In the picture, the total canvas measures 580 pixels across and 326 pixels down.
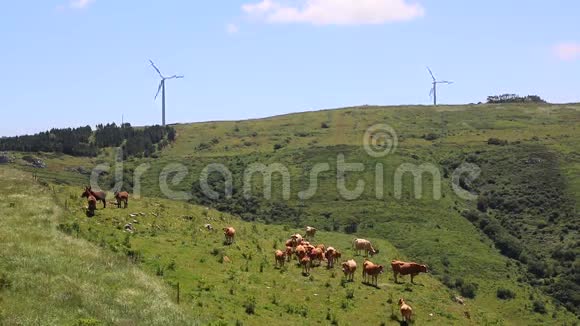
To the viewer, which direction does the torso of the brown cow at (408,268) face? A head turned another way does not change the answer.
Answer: to the viewer's right

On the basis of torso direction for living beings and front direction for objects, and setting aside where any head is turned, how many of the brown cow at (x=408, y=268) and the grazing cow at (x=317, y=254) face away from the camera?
0

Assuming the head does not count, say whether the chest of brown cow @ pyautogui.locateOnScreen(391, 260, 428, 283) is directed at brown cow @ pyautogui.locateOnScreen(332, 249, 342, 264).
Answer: no

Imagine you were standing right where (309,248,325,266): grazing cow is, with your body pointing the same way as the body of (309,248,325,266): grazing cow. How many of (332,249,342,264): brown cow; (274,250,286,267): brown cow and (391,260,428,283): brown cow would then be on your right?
1

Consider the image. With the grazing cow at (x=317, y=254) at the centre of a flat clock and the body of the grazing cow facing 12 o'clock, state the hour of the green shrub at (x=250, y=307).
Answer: The green shrub is roughly at 2 o'clock from the grazing cow.

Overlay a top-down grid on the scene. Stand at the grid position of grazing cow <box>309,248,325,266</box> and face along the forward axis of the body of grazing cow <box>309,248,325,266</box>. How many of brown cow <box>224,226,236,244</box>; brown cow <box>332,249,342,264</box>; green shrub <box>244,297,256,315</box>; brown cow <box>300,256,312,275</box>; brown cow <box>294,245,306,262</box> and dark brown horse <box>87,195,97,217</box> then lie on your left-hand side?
1

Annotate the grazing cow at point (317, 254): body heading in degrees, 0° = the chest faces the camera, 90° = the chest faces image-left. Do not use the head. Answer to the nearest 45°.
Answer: approximately 315°

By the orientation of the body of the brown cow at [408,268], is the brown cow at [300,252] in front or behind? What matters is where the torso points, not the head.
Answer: behind

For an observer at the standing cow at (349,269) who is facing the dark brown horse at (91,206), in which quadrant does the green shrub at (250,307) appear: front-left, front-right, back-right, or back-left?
front-left

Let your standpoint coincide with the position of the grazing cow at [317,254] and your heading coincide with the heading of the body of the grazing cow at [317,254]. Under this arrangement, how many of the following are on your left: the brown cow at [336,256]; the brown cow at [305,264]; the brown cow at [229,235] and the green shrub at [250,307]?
1

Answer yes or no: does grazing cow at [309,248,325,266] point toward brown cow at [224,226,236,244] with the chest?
no

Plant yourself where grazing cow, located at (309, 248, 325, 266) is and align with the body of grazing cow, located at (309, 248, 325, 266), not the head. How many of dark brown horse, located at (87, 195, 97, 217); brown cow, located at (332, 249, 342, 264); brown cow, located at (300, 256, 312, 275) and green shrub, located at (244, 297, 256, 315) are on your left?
1

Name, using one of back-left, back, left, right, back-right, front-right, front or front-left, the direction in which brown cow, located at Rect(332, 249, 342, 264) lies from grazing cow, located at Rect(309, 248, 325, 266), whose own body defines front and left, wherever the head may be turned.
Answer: back

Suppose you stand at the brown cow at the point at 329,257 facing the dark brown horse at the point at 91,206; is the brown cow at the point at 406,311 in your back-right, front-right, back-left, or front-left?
back-left
